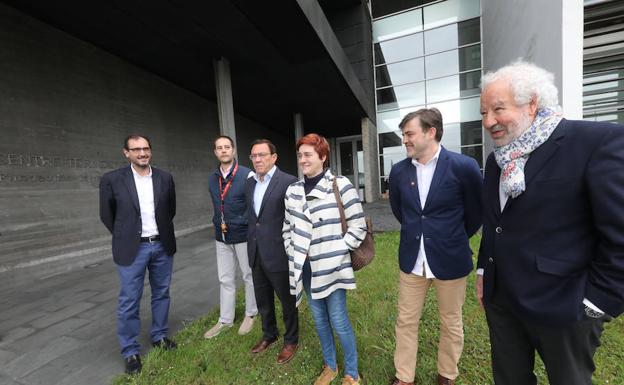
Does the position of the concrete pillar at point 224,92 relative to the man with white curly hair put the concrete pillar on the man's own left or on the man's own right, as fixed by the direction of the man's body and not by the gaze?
on the man's own right

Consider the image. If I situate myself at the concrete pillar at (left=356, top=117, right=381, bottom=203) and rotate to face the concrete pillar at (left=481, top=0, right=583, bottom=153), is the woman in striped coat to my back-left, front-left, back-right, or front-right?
front-right

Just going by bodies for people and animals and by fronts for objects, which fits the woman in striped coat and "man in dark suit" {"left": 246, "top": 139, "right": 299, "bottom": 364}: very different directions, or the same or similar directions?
same or similar directions

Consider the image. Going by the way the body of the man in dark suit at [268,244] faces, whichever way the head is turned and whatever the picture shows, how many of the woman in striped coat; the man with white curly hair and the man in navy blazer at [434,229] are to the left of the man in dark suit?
3

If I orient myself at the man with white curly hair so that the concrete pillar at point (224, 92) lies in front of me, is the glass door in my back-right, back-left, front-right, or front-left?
front-right

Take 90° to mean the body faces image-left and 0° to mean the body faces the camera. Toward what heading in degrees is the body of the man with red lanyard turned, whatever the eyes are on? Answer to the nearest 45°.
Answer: approximately 45°

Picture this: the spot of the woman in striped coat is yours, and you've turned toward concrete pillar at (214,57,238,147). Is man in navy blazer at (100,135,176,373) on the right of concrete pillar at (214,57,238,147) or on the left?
left

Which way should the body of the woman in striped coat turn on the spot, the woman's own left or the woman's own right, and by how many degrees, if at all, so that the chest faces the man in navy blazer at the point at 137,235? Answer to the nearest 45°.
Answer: approximately 45° to the woman's own right

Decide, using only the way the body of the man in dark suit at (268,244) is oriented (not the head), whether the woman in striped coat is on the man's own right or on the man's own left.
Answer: on the man's own left

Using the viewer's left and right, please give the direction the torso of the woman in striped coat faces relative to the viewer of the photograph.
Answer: facing the viewer and to the left of the viewer

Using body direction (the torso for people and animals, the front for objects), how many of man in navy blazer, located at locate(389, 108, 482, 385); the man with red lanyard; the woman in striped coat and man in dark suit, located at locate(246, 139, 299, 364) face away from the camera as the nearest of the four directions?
0

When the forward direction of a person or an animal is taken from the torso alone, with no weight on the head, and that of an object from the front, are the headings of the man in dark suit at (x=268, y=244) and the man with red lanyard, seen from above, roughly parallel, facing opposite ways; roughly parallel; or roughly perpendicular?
roughly parallel

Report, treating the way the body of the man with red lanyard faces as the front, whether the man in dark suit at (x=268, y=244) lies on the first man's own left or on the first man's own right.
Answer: on the first man's own left

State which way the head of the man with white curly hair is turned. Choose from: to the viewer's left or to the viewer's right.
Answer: to the viewer's left

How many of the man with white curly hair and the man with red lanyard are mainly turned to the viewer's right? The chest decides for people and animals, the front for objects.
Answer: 0

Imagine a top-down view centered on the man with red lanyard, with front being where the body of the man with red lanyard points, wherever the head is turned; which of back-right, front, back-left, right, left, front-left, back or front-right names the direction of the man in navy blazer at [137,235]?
front-right

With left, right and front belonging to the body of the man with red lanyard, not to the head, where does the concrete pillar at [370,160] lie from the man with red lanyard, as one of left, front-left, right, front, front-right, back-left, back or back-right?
back
